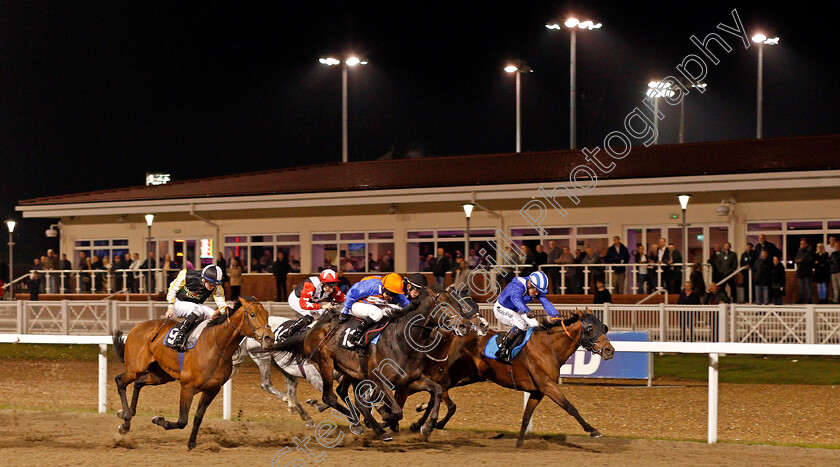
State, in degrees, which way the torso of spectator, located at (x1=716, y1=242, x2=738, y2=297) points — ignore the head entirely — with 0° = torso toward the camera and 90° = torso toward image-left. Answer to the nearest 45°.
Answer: approximately 0°

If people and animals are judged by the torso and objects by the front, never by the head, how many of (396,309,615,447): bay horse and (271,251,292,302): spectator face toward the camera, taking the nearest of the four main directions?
1

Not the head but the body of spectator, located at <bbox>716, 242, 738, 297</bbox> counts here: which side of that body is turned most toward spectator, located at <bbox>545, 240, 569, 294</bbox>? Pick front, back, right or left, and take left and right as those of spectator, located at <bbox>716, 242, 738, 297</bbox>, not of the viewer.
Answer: right

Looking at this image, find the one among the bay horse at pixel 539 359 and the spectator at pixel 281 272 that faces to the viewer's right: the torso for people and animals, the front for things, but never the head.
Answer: the bay horse

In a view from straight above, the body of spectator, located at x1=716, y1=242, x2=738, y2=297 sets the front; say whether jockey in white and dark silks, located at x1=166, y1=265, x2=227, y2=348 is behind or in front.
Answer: in front

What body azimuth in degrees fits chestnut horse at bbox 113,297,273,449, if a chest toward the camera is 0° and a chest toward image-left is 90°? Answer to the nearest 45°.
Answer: approximately 315°

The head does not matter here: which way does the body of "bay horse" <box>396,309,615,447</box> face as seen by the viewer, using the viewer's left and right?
facing to the right of the viewer

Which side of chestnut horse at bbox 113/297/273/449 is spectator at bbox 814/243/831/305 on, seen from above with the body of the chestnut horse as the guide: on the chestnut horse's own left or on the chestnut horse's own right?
on the chestnut horse's own left

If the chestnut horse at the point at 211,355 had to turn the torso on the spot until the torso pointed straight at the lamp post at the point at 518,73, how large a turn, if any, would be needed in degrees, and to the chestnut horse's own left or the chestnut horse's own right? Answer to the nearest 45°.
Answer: approximately 90° to the chestnut horse's own left
